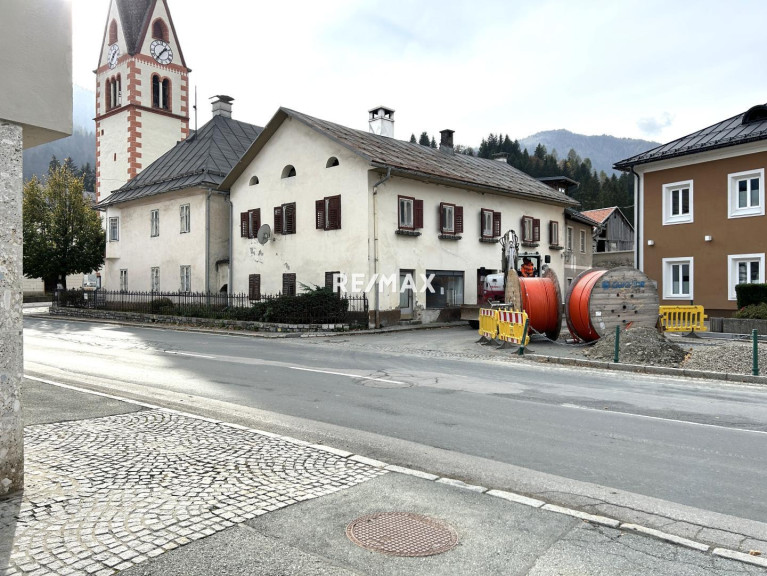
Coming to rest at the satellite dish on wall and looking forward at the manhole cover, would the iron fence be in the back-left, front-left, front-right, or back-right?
front-right

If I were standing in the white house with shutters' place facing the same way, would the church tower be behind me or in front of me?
behind

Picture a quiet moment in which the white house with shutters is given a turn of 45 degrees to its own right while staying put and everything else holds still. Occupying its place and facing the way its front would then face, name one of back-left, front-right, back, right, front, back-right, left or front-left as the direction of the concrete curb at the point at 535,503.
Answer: front

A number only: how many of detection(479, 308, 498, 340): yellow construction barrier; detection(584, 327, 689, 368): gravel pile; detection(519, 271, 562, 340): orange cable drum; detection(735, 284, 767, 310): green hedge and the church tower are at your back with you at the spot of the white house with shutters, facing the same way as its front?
1

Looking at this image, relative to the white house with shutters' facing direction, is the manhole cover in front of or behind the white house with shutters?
in front

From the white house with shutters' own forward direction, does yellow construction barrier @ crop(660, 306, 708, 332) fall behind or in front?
in front

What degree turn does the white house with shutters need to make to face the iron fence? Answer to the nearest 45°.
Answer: approximately 135° to its right

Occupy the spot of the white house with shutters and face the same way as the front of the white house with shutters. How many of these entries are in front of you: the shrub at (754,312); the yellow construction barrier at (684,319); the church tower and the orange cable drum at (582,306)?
3

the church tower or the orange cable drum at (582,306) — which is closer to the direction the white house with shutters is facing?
the orange cable drum

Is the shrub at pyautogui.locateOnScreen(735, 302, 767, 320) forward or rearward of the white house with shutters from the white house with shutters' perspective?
forward

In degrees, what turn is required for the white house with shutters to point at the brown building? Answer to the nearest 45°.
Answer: approximately 45° to its left

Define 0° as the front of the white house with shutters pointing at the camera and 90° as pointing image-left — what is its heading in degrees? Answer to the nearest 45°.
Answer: approximately 315°

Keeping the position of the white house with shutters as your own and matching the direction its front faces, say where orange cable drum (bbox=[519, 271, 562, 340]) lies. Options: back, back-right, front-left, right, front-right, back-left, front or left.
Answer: front

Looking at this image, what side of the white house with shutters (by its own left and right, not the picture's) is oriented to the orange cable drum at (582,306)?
front

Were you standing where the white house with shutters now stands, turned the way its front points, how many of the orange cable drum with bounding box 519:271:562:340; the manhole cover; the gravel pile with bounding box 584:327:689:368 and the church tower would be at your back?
1

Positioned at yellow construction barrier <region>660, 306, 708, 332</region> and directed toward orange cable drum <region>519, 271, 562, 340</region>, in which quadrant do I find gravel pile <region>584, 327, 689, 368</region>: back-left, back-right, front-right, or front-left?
front-left
